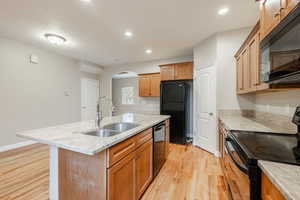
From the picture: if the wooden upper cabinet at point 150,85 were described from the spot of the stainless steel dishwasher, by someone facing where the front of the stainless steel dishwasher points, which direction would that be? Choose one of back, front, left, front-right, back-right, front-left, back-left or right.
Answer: left

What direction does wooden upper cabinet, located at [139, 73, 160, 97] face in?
toward the camera

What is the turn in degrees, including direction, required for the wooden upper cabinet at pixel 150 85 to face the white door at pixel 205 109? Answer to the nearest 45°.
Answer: approximately 45° to its left

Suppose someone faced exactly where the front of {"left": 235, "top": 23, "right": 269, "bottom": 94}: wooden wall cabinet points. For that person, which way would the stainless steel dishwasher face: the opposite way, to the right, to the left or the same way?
the opposite way

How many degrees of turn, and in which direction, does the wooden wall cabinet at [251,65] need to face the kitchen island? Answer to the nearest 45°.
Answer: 0° — it already faces it

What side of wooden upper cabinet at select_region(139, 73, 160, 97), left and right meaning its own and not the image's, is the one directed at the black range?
front

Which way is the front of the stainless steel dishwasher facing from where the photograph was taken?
facing to the right of the viewer

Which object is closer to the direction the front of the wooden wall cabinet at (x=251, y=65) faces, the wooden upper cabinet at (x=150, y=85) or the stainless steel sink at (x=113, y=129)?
the stainless steel sink

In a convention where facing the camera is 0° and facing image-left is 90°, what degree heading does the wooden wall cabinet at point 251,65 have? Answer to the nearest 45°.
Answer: approximately 45°

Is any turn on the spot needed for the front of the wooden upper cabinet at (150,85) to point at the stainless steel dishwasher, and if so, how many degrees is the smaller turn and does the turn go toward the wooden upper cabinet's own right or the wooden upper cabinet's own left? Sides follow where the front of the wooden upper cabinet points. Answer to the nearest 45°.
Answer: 0° — it already faces it

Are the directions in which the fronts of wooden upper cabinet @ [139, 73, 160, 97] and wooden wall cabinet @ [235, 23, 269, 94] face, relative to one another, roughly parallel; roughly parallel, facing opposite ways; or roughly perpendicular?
roughly perpendicular

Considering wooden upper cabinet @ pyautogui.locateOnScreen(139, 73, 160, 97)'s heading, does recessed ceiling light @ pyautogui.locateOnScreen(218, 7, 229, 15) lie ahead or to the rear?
ahead

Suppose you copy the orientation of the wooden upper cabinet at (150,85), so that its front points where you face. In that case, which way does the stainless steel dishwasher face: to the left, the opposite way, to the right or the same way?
to the left

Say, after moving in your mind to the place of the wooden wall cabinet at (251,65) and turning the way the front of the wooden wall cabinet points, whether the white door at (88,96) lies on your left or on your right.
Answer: on your right
